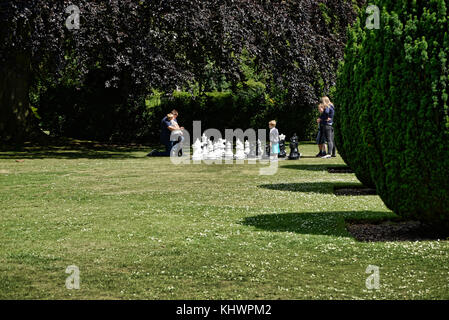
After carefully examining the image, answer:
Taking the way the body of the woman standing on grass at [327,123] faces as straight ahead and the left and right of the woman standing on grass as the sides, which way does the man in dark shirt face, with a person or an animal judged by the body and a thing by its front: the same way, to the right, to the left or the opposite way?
the opposite way

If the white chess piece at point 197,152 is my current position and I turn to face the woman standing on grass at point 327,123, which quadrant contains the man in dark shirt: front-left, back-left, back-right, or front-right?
back-left

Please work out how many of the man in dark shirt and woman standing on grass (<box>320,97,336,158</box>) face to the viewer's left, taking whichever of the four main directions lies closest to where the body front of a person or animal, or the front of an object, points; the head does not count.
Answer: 1

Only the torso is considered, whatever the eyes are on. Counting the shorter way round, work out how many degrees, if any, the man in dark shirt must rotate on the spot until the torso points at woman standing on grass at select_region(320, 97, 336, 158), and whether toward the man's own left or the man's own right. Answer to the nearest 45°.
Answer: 0° — they already face them

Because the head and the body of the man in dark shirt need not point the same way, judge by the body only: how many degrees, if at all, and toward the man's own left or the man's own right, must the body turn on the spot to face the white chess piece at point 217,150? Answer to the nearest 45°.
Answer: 0° — they already face it

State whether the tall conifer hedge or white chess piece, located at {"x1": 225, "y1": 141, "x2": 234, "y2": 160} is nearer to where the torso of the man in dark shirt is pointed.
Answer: the white chess piece

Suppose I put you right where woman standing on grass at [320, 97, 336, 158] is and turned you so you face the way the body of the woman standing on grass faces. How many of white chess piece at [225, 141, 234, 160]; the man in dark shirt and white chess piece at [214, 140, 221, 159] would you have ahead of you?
3

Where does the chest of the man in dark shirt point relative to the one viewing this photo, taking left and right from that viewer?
facing to the right of the viewer

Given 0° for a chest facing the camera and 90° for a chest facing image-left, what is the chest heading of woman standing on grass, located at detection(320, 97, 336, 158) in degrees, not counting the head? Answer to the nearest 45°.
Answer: approximately 90°
